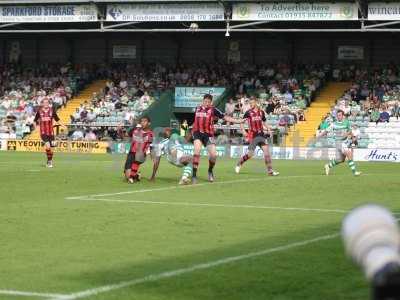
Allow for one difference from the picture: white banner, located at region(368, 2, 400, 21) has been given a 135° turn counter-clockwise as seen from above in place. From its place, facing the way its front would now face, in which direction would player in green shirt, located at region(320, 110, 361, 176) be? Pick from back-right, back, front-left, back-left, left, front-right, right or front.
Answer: back-right

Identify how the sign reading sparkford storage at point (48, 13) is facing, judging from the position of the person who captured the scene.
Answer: facing the viewer

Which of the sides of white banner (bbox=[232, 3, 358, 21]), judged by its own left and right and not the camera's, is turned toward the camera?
front

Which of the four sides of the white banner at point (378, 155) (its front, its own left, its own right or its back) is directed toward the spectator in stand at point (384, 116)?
back

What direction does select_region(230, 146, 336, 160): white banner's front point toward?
toward the camera

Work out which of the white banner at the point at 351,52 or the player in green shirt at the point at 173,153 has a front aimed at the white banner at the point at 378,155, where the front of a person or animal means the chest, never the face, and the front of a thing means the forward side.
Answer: the white banner at the point at 351,52

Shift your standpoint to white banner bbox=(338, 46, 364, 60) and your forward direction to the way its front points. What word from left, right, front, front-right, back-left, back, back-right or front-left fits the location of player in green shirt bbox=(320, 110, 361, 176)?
front

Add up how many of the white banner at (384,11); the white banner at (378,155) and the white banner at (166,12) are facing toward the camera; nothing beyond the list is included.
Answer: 3
